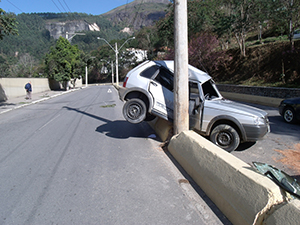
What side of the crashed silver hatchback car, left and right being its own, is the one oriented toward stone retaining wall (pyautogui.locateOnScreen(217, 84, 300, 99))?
left

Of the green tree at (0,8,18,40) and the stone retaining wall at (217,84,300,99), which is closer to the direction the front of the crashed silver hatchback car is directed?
the stone retaining wall

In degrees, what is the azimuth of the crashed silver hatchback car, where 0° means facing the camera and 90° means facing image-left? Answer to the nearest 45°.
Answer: approximately 270°

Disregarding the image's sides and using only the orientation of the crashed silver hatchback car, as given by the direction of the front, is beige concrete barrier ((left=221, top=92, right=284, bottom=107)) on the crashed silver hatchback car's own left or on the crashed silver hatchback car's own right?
on the crashed silver hatchback car's own left

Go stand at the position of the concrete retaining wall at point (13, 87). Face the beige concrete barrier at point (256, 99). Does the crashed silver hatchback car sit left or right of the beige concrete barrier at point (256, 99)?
right

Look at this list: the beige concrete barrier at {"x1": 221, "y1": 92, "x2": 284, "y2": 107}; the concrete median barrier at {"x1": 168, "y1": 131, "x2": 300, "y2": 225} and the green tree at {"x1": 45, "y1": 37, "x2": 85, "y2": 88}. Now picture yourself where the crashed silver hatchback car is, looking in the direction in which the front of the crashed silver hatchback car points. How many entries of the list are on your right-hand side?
1

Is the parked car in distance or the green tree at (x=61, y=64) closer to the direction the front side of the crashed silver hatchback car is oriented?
the parked car in distance

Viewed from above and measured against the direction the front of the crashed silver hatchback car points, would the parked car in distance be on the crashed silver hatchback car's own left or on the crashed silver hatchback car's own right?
on the crashed silver hatchback car's own left

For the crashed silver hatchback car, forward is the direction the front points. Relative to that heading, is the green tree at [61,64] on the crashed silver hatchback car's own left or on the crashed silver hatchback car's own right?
on the crashed silver hatchback car's own left
